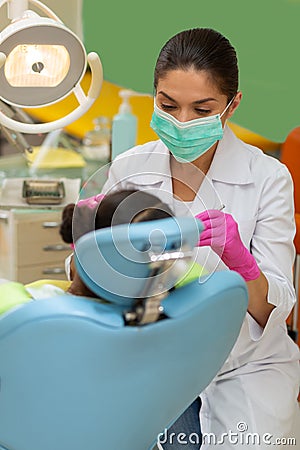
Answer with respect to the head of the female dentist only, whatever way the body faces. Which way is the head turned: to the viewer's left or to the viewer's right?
to the viewer's left

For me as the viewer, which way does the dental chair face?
facing away from the viewer and to the left of the viewer

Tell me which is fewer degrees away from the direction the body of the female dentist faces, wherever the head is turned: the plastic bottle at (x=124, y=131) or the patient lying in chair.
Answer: the patient lying in chair

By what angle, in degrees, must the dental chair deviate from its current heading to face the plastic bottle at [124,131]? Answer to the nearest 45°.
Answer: approximately 45° to its right

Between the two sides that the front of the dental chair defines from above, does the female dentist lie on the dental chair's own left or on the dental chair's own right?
on the dental chair's own right

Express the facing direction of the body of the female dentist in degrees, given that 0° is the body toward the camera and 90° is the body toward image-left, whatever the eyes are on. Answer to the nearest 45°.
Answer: approximately 45°

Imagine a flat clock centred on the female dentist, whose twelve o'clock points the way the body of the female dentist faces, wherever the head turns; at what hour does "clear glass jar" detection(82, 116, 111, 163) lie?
The clear glass jar is roughly at 4 o'clock from the female dentist.

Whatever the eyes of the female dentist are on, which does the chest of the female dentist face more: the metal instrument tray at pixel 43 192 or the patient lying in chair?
the patient lying in chair

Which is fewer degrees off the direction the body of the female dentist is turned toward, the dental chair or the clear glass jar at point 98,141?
the dental chair
